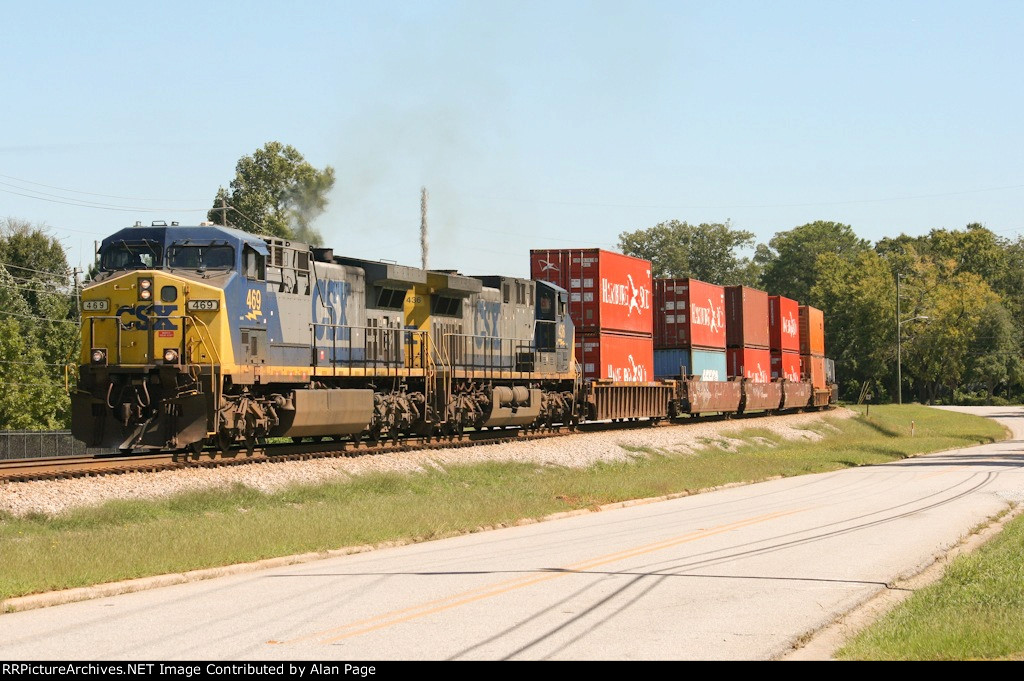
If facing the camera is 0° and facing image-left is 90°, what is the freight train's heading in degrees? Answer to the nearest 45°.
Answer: approximately 45°
